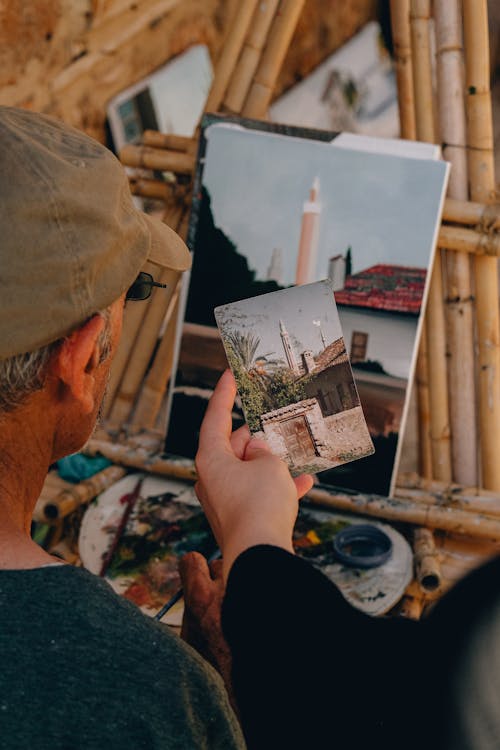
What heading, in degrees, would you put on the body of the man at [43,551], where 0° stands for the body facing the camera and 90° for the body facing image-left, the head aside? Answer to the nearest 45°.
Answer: approximately 225°

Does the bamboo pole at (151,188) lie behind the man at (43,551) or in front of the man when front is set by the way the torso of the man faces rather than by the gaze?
in front

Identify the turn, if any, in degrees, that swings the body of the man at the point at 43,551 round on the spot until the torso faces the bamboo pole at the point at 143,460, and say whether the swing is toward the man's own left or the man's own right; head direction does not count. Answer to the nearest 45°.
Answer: approximately 45° to the man's own left

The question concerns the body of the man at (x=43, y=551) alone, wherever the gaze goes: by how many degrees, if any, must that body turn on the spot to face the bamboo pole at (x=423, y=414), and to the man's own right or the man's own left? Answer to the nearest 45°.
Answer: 0° — they already face it

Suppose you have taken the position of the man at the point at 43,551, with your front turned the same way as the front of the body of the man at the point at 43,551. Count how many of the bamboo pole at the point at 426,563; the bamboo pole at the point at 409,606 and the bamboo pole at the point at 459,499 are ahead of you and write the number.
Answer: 3

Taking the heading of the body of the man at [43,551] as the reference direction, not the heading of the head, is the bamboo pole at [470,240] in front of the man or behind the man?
in front

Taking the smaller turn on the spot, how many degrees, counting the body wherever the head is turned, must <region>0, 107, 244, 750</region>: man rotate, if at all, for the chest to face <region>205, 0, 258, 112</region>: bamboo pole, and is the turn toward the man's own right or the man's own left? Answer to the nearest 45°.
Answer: approximately 45° to the man's own left

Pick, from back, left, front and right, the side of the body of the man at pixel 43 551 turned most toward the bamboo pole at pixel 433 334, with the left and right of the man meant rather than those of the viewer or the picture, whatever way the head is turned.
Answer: front

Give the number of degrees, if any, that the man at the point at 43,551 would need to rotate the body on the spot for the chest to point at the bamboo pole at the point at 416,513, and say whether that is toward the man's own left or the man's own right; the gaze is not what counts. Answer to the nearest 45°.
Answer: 0° — they already face it

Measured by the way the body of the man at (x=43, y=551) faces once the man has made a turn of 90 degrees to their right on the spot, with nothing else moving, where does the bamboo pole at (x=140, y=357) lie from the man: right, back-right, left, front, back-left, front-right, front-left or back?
back-left

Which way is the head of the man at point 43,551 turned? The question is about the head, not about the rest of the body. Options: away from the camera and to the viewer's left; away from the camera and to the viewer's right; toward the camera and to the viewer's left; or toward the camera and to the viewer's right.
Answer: away from the camera and to the viewer's right
